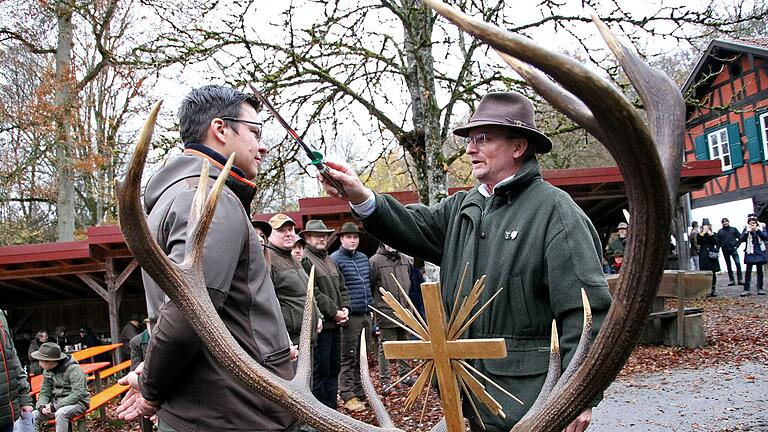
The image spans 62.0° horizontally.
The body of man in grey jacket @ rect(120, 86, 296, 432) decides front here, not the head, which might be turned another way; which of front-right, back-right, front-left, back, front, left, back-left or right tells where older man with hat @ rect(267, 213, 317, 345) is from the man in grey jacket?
left

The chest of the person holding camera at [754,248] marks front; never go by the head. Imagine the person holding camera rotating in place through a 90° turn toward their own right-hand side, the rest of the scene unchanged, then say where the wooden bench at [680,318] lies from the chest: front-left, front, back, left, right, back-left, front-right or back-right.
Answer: left

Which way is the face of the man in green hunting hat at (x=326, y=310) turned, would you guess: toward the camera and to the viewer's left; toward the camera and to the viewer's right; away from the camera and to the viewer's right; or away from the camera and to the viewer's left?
toward the camera and to the viewer's right

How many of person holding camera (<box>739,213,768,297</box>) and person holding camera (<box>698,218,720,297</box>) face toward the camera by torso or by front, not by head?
2

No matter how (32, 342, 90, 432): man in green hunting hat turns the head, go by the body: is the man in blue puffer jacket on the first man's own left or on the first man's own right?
on the first man's own left

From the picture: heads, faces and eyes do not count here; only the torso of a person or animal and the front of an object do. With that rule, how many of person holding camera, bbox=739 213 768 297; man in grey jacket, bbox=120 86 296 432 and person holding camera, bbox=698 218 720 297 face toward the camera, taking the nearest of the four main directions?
2

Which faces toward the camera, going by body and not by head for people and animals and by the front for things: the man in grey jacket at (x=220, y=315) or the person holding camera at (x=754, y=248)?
the person holding camera

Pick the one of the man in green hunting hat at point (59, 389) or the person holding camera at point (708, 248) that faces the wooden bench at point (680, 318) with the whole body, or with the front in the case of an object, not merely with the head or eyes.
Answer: the person holding camera

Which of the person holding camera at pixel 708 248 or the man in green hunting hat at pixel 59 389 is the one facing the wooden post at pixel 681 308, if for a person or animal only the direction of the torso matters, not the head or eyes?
the person holding camera

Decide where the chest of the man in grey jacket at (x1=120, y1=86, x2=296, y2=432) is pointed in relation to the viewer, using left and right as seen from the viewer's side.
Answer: facing to the right of the viewer

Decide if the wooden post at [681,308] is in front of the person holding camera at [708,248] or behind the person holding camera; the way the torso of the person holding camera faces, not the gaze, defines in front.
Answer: in front

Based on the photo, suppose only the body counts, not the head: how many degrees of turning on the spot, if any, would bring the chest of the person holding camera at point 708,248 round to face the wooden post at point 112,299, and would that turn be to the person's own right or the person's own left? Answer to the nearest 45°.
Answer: approximately 45° to the person's own right

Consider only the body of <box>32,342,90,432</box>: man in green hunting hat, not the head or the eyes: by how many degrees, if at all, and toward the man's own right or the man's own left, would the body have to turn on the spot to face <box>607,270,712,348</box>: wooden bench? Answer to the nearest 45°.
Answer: approximately 135° to the man's own left

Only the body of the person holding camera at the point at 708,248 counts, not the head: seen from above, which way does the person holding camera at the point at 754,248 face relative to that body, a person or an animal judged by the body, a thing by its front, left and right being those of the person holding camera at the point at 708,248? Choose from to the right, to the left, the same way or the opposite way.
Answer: the same way

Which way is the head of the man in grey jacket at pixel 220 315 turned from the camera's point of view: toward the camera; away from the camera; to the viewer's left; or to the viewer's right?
to the viewer's right

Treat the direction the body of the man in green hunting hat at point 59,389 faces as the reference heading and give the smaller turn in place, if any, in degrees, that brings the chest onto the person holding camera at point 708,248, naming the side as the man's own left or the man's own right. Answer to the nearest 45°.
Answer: approximately 135° to the man's own left

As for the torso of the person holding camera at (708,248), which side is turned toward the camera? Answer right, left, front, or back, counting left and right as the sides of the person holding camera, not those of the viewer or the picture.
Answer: front

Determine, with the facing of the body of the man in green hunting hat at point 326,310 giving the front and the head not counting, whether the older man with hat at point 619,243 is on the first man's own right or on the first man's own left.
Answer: on the first man's own left
